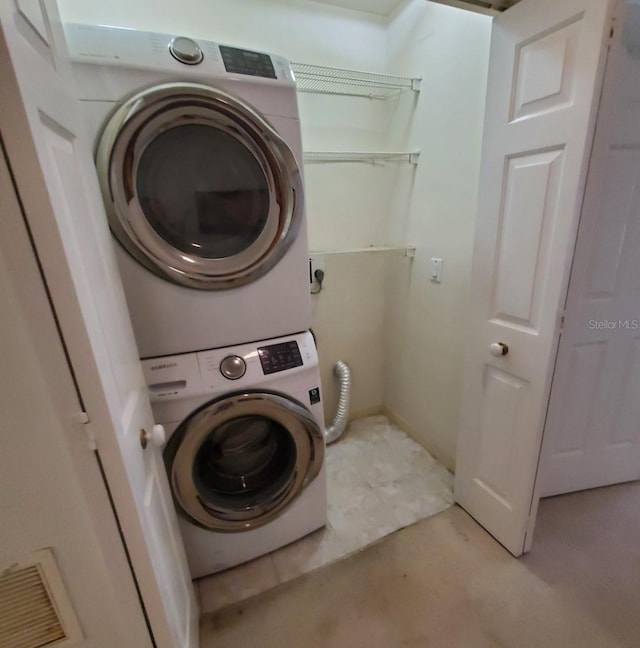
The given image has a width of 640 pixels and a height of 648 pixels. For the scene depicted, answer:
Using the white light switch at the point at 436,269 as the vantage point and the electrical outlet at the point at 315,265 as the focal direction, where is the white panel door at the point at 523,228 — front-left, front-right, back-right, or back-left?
back-left

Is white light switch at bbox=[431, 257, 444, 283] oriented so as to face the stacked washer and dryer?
yes

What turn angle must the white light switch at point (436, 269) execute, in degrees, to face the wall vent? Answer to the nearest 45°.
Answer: approximately 45° to its left

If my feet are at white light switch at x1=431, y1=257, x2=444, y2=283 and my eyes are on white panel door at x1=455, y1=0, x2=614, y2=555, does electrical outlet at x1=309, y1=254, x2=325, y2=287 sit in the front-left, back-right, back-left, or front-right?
back-right

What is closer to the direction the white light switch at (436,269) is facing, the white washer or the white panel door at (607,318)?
the white washer

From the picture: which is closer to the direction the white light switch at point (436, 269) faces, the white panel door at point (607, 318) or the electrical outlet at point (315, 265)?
the electrical outlet

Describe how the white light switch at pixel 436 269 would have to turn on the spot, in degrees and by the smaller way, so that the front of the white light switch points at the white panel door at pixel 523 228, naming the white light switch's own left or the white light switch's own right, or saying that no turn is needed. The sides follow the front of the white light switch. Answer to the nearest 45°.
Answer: approximately 90° to the white light switch's own left

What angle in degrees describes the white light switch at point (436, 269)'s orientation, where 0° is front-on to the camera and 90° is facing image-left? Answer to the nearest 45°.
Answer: approximately 45°

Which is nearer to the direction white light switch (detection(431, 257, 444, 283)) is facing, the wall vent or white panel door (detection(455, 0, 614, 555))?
the wall vent

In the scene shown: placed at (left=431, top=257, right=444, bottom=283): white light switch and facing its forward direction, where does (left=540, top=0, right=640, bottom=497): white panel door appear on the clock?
The white panel door is roughly at 8 o'clock from the white light switch.
